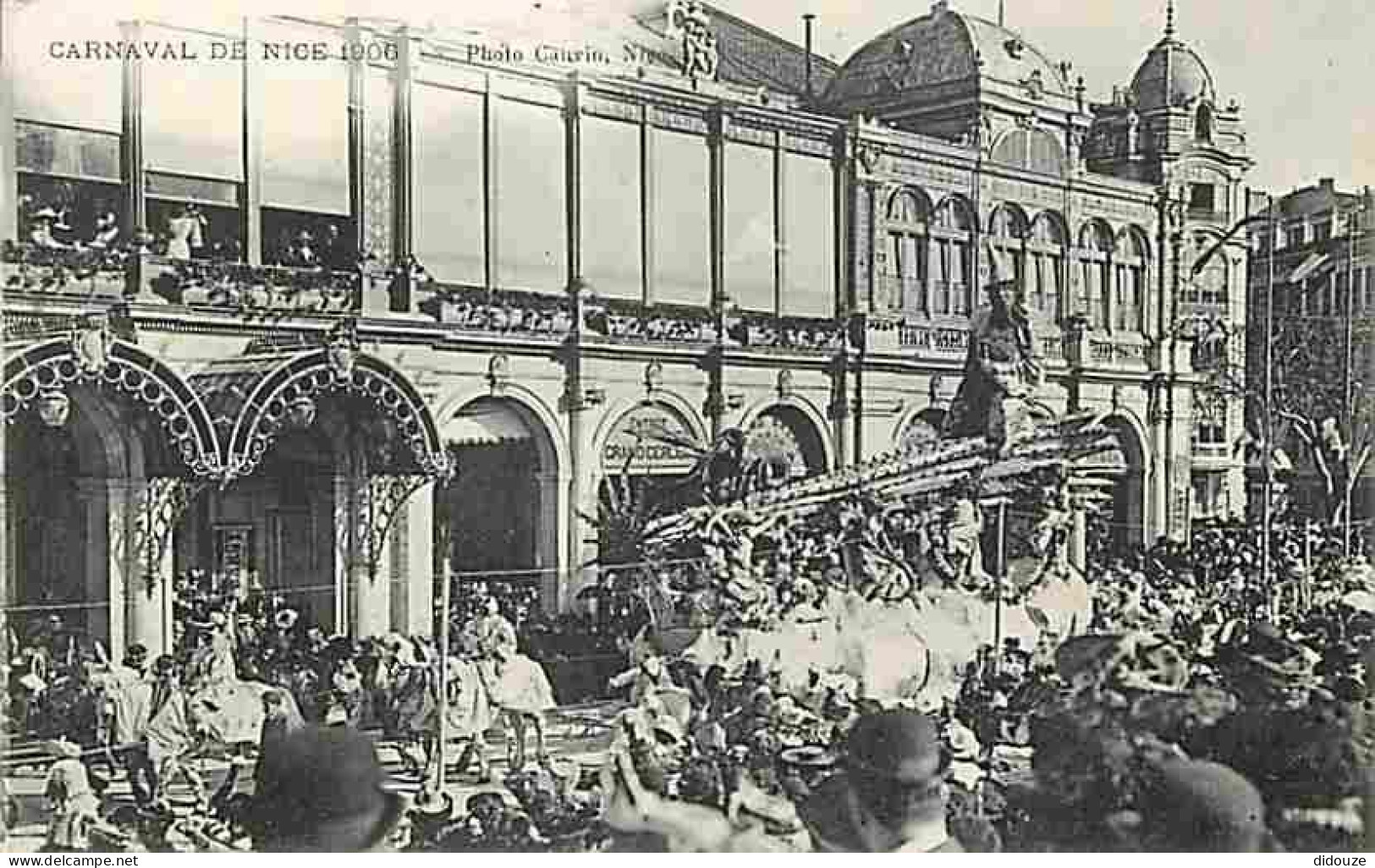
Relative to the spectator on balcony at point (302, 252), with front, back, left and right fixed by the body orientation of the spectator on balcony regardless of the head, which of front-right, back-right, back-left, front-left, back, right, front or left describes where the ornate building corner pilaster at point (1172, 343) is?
left

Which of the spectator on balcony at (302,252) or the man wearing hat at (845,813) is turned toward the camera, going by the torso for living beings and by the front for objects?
the spectator on balcony

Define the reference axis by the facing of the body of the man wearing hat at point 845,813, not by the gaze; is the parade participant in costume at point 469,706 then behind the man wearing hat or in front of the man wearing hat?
in front

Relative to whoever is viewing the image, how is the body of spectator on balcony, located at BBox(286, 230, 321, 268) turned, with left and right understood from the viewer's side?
facing the viewer

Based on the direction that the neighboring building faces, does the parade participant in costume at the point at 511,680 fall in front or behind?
in front

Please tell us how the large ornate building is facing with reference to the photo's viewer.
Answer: facing the viewer and to the right of the viewer

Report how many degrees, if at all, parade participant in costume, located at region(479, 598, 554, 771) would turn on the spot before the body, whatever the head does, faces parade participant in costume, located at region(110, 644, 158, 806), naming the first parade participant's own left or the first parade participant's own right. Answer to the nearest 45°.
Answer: approximately 45° to the first parade participant's own right

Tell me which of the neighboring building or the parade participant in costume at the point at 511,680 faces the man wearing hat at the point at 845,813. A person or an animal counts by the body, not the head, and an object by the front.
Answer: the neighboring building
